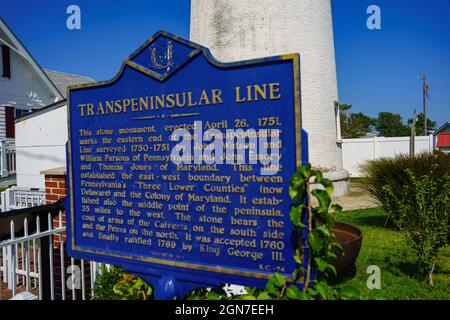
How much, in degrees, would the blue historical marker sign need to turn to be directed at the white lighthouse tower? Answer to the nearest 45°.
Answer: approximately 135° to its right

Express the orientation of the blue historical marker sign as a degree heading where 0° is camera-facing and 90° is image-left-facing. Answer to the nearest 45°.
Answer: approximately 45°

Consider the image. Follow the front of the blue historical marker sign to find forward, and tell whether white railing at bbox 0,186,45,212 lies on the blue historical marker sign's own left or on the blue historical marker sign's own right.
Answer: on the blue historical marker sign's own right

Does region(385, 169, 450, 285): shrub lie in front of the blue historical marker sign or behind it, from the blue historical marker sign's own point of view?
behind

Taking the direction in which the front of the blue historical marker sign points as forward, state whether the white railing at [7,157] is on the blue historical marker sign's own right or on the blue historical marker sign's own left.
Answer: on the blue historical marker sign's own right

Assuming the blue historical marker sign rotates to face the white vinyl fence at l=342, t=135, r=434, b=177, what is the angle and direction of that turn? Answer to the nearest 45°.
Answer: approximately 180°

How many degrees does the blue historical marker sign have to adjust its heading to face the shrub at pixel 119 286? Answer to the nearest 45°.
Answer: approximately 90° to its right
